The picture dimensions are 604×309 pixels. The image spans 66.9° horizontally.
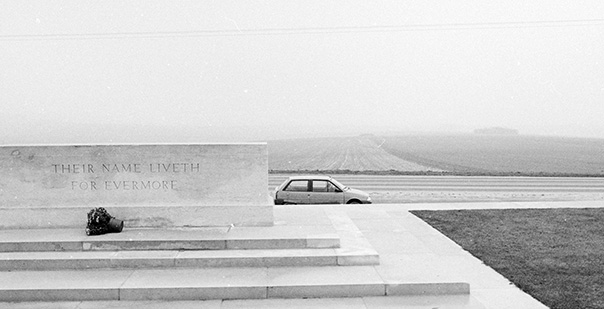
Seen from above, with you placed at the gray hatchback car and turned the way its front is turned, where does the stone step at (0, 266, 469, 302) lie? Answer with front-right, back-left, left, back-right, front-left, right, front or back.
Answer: right

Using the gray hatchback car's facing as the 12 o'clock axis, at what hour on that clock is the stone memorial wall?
The stone memorial wall is roughly at 4 o'clock from the gray hatchback car.

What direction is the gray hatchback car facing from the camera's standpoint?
to the viewer's right

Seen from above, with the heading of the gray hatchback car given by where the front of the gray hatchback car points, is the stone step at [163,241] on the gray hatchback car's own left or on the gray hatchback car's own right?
on the gray hatchback car's own right

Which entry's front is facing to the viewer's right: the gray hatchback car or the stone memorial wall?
the gray hatchback car

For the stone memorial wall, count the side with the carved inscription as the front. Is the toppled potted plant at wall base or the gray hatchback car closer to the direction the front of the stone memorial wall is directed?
the toppled potted plant at wall base

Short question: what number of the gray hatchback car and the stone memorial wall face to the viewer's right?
1

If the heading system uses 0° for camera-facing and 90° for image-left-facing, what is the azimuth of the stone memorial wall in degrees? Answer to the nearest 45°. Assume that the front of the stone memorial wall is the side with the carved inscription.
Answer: approximately 0°

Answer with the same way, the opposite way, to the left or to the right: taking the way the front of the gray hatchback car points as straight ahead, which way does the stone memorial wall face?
to the right
